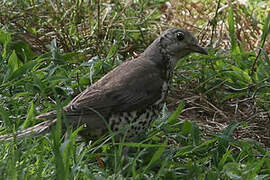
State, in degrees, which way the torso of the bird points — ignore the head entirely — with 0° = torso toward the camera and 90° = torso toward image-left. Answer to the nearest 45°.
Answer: approximately 270°
